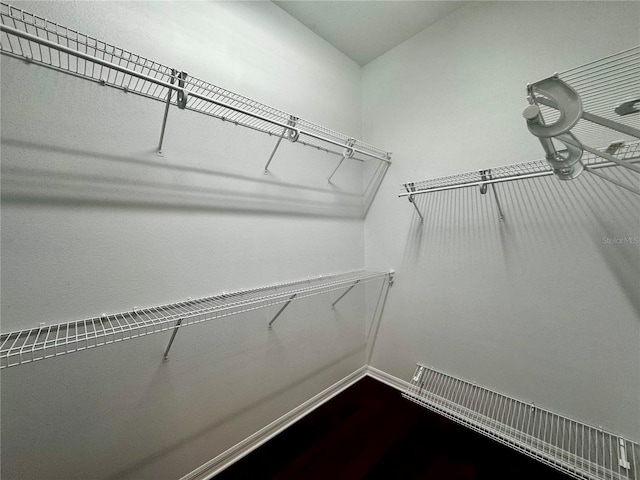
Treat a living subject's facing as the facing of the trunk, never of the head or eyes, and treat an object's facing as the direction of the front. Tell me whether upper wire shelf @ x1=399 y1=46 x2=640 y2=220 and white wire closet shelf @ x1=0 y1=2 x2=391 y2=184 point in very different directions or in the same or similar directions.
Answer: very different directions

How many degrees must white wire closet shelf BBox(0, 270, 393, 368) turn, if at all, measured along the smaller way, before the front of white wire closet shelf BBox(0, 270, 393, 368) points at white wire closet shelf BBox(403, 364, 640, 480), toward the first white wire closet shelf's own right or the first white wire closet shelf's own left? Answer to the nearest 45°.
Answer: approximately 45° to the first white wire closet shelf's own left

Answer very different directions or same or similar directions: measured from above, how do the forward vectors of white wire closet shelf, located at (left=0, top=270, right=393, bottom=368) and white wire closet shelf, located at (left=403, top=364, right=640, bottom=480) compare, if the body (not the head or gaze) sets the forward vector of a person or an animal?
very different directions

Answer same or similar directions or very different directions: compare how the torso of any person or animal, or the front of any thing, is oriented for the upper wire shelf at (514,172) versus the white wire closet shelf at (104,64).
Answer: very different directions

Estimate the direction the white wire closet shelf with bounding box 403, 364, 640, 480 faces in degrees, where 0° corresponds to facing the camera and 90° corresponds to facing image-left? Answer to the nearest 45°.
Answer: approximately 45°

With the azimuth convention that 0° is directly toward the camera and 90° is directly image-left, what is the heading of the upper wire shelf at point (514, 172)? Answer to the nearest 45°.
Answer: approximately 45°

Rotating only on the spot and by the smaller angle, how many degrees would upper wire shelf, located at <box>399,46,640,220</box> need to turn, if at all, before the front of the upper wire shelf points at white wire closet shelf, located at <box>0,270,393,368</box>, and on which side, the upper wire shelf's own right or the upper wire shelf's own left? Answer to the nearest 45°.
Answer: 0° — it already faces it

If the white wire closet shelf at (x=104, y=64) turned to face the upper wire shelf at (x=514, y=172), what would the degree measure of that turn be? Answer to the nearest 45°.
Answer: approximately 45° to its left

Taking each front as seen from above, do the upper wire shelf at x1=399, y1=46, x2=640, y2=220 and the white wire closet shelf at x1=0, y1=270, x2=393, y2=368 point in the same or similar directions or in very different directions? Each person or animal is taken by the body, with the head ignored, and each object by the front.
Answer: very different directions
